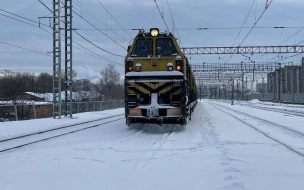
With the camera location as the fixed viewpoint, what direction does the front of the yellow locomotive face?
facing the viewer
